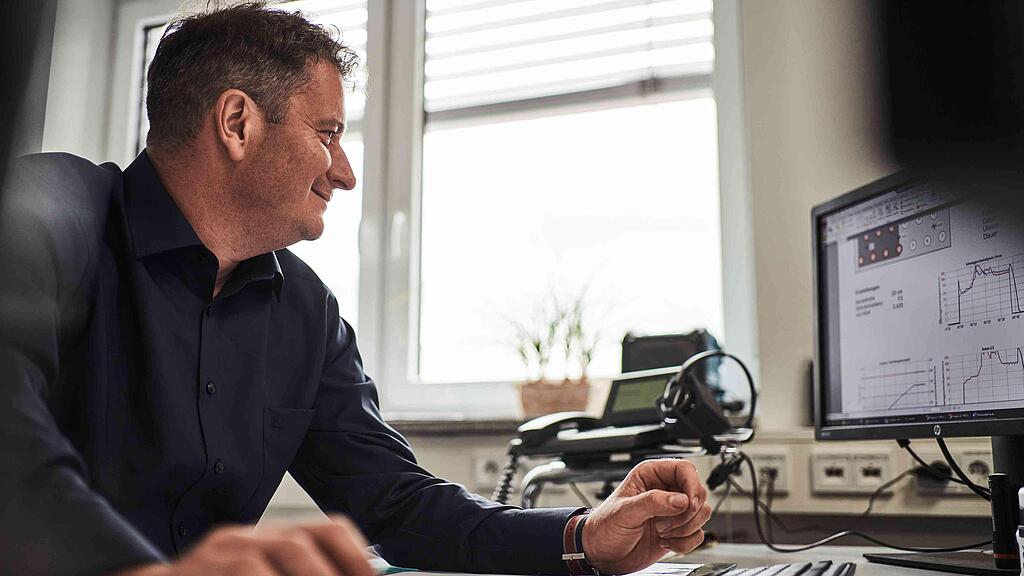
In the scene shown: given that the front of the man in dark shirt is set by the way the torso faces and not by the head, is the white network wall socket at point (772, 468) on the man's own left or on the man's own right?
on the man's own left

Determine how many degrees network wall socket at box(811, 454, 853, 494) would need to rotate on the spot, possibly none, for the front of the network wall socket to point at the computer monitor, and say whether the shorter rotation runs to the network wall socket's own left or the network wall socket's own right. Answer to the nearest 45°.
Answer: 0° — it already faces it

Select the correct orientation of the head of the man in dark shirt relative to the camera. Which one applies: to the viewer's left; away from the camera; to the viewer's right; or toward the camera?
to the viewer's right

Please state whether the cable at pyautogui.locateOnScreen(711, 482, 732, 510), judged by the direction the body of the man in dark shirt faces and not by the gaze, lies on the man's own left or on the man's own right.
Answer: on the man's own left

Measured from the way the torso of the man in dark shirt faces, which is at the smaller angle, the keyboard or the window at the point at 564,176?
the keyboard

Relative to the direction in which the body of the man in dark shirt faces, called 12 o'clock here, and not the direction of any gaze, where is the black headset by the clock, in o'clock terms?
The black headset is roughly at 10 o'clock from the man in dark shirt.
